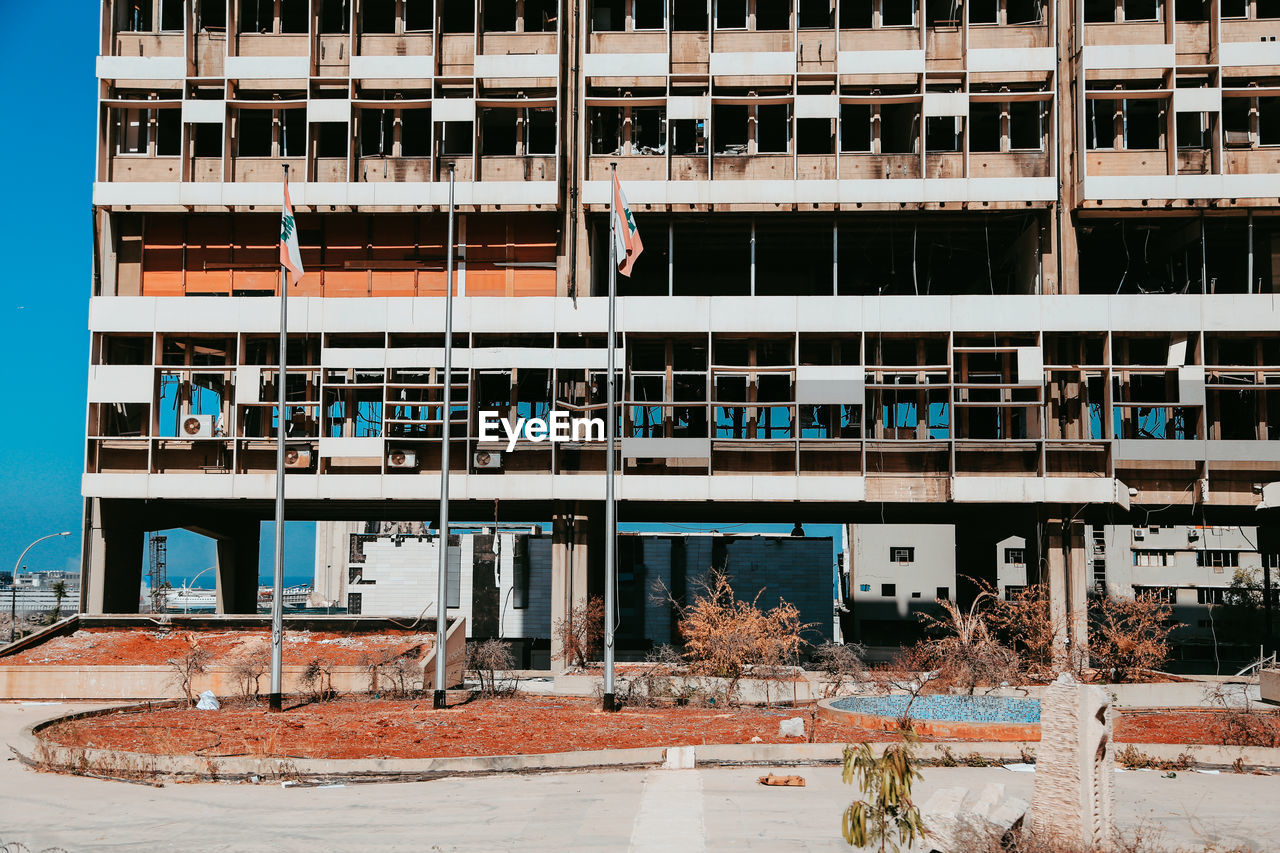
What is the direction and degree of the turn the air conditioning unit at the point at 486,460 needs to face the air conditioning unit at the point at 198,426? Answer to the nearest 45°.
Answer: approximately 90° to its right

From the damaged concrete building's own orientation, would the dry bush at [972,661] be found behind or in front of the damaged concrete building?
in front

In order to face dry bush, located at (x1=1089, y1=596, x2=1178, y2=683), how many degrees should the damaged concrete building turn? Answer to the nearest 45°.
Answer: approximately 45° to its left

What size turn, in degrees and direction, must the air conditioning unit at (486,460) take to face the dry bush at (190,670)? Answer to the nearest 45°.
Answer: approximately 45° to its right

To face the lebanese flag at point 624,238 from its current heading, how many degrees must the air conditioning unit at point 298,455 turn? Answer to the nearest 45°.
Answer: approximately 45° to its left

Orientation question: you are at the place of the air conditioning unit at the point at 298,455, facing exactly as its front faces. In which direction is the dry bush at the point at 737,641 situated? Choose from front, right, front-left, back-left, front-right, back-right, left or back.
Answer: front-left

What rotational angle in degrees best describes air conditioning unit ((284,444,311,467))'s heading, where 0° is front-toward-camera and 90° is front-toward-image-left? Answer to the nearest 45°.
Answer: approximately 0°

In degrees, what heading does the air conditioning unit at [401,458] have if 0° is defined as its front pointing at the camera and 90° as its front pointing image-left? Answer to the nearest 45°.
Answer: approximately 0°

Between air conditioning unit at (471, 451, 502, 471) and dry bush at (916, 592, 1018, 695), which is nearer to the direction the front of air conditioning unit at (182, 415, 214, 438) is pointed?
the dry bush

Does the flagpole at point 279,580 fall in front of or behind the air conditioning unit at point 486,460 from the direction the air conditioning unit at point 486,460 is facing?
in front
